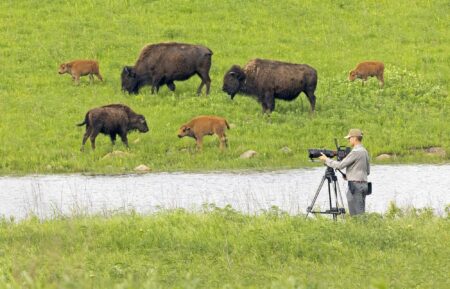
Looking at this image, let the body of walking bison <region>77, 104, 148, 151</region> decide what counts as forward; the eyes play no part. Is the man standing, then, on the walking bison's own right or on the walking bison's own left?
on the walking bison's own right

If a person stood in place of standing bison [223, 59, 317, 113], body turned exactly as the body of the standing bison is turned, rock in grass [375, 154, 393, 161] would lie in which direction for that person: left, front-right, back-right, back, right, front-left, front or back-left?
back-left

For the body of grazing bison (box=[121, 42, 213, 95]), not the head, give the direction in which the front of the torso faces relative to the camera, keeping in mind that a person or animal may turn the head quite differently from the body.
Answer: to the viewer's left

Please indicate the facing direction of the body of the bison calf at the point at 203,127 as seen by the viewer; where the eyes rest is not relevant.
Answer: to the viewer's left

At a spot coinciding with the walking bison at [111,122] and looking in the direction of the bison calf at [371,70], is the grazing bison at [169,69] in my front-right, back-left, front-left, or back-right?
front-left

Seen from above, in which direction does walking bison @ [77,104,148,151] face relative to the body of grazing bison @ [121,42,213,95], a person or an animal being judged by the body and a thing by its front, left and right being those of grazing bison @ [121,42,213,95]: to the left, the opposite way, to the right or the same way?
the opposite way

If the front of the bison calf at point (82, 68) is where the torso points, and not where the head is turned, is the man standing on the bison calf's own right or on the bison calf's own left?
on the bison calf's own left

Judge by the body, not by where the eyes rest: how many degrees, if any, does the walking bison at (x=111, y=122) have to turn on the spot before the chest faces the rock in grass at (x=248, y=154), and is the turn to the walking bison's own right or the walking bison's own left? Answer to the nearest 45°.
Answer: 0° — it already faces it

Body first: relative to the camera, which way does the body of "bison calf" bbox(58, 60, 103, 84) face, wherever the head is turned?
to the viewer's left

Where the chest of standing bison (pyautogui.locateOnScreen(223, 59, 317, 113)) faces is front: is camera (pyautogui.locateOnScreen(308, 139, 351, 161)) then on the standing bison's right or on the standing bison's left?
on the standing bison's left

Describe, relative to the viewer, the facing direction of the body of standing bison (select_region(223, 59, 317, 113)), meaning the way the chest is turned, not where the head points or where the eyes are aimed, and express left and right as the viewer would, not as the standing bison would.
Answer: facing to the left of the viewer

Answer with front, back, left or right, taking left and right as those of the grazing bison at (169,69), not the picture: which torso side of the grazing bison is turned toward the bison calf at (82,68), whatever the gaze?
front

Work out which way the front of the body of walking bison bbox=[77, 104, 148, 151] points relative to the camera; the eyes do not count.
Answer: to the viewer's right

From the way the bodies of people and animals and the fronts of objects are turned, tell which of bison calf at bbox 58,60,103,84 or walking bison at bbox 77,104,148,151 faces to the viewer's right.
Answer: the walking bison

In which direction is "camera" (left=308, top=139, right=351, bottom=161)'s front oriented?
to the viewer's left
